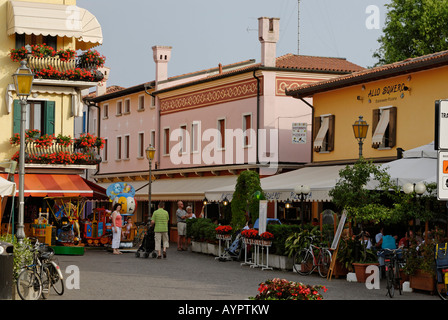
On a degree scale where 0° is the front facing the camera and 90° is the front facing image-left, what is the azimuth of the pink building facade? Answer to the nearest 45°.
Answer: approximately 45°

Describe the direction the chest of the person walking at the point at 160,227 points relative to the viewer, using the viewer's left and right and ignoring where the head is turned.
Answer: facing away from the viewer

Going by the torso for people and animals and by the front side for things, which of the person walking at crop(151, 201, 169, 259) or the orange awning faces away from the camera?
the person walking

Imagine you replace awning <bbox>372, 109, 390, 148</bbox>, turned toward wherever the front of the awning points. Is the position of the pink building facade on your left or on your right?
on your right

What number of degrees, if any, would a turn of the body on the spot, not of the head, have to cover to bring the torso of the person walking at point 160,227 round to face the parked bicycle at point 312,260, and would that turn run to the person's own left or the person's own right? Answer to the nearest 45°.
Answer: approximately 135° to the person's own right
